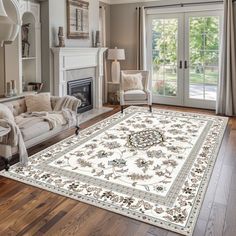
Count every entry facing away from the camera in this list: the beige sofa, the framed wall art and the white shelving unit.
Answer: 0

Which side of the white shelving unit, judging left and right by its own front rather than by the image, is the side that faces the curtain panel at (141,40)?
left

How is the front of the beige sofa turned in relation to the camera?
facing the viewer and to the right of the viewer

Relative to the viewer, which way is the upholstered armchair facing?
toward the camera

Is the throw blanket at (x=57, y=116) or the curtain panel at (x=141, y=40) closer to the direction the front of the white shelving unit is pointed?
the throw blanket

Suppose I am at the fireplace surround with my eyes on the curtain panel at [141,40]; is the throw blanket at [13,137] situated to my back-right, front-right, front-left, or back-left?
back-right

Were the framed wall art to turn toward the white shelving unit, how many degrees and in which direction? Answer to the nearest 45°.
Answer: approximately 90° to its right
